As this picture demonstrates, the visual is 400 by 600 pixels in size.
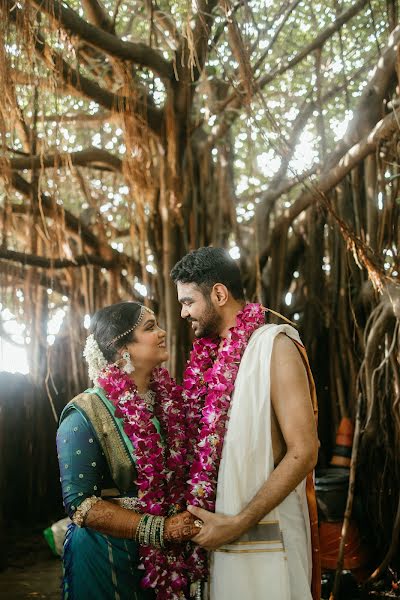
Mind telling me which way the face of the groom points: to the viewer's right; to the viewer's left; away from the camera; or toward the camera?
to the viewer's left

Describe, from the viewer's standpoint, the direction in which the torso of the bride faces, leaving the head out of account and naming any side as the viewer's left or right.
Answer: facing the viewer and to the right of the viewer

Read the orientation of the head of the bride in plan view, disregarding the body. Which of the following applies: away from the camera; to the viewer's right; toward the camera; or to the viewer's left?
to the viewer's right

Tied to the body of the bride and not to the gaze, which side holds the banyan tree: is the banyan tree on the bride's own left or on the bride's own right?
on the bride's own left
